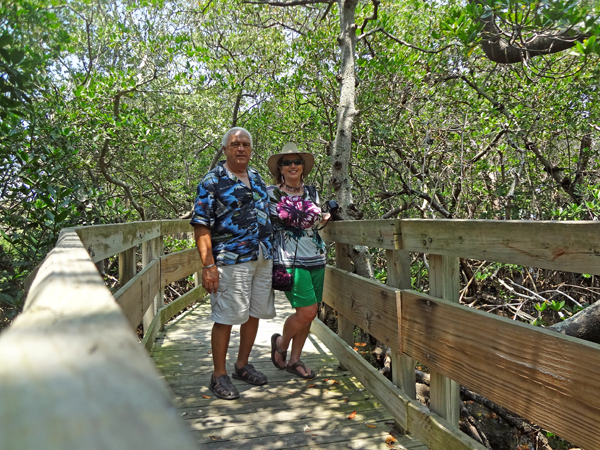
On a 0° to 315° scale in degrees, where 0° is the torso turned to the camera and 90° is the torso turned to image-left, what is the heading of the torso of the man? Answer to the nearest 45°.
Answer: approximately 315°

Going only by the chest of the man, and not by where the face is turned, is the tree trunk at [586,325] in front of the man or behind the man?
in front

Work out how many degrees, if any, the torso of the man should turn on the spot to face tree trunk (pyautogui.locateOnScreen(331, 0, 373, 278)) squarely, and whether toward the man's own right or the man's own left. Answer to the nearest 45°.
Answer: approximately 90° to the man's own left

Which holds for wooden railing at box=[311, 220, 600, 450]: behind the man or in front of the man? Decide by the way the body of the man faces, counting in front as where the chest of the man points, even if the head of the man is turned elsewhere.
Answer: in front
